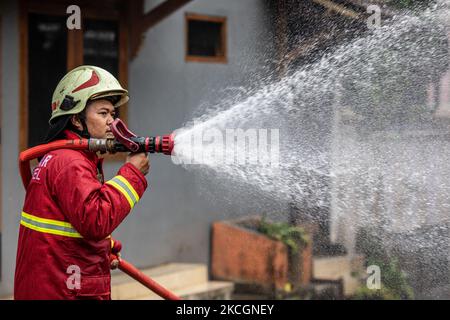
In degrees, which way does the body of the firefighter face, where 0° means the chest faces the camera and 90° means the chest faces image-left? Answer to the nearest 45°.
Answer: approximately 270°

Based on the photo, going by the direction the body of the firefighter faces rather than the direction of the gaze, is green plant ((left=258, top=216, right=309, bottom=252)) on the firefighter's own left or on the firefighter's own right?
on the firefighter's own left

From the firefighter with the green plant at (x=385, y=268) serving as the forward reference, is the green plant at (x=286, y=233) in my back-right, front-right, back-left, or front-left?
front-left

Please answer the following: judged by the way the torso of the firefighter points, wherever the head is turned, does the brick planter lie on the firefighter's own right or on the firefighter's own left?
on the firefighter's own left

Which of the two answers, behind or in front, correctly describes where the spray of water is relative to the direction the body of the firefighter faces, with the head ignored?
in front

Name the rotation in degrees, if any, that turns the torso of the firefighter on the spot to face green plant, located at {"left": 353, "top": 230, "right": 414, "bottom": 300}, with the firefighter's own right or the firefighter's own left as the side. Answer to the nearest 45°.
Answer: approximately 45° to the firefighter's own left
